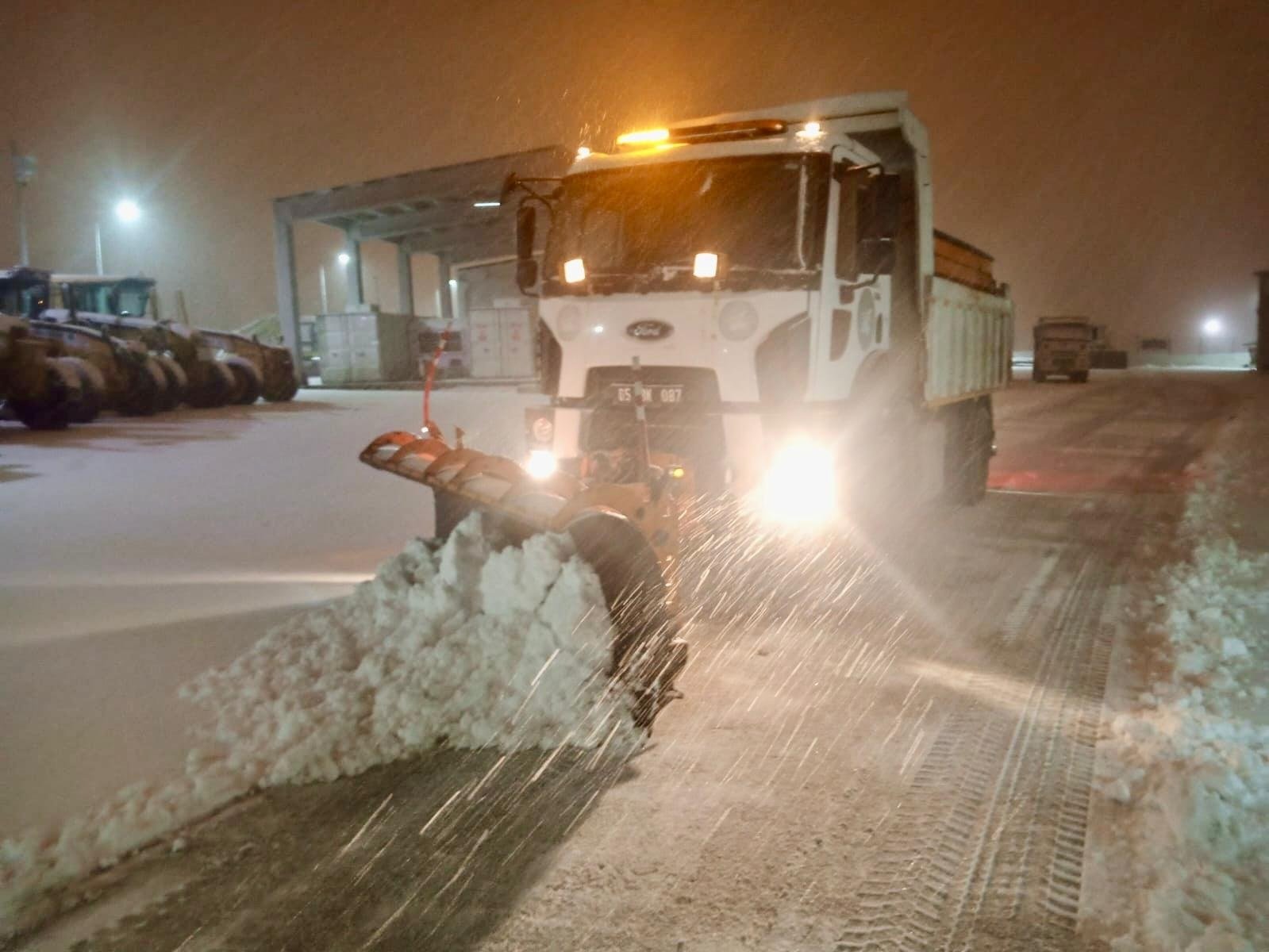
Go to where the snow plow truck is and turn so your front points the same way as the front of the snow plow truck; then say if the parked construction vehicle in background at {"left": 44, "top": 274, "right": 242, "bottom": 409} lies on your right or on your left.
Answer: on your right

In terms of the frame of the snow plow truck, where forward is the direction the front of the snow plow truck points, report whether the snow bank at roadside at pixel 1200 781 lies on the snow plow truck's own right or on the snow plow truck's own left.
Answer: on the snow plow truck's own left

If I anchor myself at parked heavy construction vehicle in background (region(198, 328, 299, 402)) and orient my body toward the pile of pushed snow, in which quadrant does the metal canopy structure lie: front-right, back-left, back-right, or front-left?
back-left

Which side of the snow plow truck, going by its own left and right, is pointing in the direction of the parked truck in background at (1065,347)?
back

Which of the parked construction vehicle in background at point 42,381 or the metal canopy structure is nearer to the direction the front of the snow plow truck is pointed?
the parked construction vehicle in background

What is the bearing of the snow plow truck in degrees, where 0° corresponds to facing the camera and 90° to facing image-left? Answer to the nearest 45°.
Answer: approximately 45°

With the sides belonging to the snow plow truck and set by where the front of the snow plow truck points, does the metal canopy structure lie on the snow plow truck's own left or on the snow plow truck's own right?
on the snow plow truck's own right

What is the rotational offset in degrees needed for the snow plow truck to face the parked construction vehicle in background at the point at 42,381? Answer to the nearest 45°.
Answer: approximately 90° to its right
